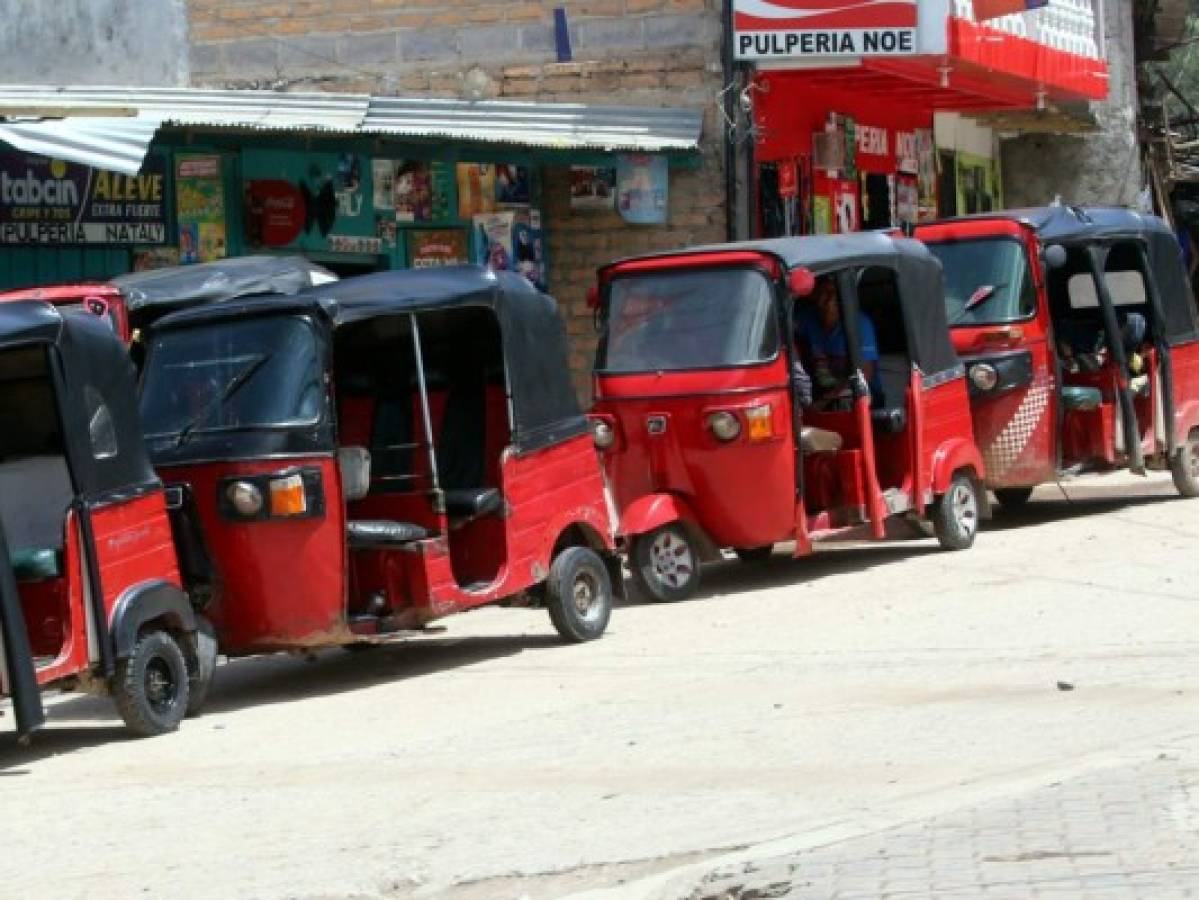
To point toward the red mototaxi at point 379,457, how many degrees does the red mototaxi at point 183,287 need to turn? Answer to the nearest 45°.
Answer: approximately 90° to its left

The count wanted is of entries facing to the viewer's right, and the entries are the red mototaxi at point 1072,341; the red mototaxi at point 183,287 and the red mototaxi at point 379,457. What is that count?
0

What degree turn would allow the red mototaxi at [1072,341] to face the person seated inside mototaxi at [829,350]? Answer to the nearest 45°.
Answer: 0° — it already faces them

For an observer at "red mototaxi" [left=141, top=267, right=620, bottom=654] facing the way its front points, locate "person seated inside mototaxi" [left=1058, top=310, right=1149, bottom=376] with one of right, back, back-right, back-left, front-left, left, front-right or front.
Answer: back

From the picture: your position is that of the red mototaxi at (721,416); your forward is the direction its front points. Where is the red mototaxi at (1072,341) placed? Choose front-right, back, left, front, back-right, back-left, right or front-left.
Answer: back

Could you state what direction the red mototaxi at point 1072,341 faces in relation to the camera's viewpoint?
facing the viewer and to the left of the viewer

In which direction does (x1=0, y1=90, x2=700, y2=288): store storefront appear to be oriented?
toward the camera

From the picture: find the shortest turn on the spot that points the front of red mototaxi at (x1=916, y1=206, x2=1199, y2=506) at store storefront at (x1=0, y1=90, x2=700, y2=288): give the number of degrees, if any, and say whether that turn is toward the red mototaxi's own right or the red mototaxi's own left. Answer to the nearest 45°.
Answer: approximately 45° to the red mototaxi's own right

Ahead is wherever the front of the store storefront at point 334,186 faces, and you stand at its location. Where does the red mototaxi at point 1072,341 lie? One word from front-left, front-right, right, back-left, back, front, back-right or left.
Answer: left

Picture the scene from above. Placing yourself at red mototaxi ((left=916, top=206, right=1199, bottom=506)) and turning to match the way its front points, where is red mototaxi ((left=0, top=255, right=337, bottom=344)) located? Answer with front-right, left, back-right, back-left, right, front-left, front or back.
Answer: front

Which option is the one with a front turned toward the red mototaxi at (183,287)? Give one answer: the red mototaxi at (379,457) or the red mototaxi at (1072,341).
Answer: the red mototaxi at (1072,341)

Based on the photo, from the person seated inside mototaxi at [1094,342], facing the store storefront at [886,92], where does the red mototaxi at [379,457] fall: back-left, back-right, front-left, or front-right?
back-left
